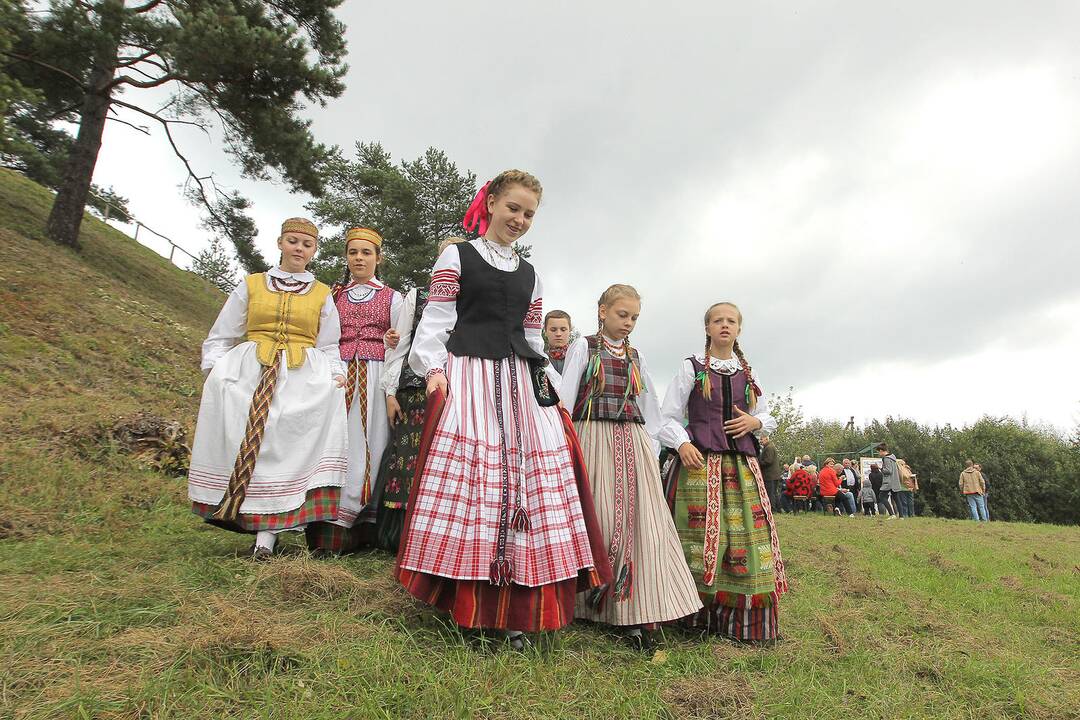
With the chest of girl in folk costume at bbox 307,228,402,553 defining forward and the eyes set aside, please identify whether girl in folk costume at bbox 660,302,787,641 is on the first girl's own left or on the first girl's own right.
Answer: on the first girl's own left

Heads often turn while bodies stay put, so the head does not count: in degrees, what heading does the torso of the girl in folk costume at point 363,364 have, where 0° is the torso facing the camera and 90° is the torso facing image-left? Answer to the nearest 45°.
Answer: approximately 0°

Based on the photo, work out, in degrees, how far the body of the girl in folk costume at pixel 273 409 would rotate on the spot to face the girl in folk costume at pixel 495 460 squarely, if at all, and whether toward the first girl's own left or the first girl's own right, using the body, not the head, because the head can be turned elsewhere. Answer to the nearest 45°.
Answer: approximately 45° to the first girl's own left

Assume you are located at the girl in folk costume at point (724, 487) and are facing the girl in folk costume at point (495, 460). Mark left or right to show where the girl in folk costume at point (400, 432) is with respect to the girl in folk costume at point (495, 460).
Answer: right

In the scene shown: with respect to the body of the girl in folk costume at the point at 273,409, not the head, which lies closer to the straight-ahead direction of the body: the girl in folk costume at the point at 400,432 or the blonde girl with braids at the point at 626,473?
the blonde girl with braids

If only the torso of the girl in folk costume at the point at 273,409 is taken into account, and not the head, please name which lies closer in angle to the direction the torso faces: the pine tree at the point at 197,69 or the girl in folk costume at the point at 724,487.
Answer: the girl in folk costume

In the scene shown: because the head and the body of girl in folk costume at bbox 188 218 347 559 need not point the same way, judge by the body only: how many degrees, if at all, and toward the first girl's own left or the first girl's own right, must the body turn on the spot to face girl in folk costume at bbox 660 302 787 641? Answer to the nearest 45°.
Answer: approximately 45° to the first girl's own left

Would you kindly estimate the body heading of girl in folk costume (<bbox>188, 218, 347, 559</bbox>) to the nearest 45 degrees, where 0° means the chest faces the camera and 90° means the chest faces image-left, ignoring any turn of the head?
approximately 0°

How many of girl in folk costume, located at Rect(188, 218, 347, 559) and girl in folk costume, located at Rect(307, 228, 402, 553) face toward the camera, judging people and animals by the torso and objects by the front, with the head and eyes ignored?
2

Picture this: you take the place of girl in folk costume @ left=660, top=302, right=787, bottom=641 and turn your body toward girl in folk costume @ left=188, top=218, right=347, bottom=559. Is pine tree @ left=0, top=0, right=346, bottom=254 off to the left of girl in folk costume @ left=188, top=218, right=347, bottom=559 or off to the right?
right
